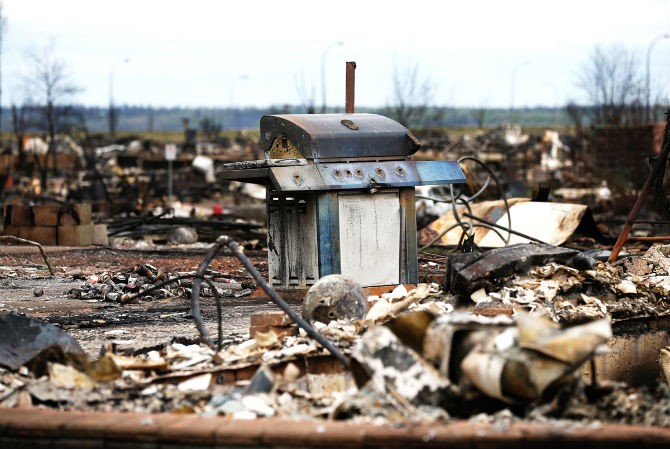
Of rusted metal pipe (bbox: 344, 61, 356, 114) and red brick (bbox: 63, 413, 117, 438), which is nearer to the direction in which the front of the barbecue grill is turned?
the red brick

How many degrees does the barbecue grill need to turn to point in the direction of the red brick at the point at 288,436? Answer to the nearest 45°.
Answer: approximately 45° to its right

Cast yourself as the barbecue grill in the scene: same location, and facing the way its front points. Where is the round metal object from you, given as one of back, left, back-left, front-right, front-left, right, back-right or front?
front-right

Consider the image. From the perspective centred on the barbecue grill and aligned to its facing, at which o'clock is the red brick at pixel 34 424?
The red brick is roughly at 2 o'clock from the barbecue grill.

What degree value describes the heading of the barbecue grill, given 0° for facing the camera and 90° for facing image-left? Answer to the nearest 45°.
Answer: approximately 315°

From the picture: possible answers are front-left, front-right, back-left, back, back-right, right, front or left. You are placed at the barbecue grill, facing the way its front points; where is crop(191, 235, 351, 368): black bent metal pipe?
front-right

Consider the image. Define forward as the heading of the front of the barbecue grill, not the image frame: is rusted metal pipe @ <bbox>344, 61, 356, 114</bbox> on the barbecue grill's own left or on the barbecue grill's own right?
on the barbecue grill's own left

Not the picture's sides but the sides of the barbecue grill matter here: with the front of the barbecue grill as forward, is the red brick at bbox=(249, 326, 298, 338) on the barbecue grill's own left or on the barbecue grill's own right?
on the barbecue grill's own right

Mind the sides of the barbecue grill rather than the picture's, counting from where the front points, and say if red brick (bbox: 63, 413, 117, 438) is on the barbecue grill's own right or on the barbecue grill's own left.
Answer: on the barbecue grill's own right
